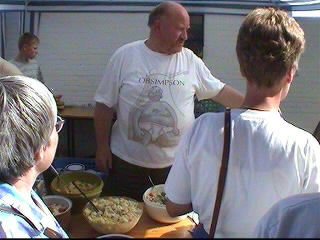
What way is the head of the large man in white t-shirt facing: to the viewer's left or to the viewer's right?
to the viewer's right

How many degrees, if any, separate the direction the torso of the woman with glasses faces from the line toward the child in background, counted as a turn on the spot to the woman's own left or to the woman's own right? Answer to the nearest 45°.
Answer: approximately 45° to the woman's own left

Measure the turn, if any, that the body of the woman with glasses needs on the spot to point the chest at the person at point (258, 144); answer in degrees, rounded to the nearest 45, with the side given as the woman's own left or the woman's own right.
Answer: approximately 45° to the woman's own right

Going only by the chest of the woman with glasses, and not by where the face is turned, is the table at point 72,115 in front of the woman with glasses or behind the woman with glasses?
in front

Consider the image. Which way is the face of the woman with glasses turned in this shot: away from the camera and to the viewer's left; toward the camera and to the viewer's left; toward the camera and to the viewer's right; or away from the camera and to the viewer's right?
away from the camera and to the viewer's right

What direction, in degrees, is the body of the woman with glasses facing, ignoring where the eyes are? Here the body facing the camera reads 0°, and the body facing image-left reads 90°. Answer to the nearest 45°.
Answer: approximately 225°

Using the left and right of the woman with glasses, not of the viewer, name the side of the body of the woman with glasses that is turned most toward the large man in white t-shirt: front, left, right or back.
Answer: front

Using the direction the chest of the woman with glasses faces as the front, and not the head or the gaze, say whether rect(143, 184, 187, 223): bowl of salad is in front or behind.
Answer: in front
